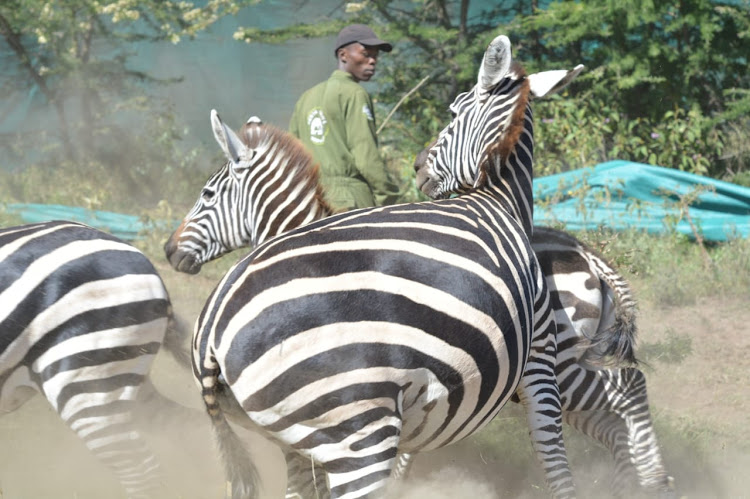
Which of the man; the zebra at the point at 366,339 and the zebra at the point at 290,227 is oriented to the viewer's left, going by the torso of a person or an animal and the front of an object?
the zebra at the point at 290,227

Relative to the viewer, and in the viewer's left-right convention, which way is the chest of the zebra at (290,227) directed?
facing to the left of the viewer

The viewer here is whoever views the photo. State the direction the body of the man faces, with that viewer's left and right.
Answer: facing away from the viewer and to the right of the viewer

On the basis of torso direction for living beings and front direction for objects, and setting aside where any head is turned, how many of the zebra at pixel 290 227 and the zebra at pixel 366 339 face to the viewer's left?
1

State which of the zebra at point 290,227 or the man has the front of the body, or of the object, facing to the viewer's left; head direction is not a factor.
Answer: the zebra

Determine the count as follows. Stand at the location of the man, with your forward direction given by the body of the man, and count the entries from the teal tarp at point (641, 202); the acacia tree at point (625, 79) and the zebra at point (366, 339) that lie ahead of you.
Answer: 2

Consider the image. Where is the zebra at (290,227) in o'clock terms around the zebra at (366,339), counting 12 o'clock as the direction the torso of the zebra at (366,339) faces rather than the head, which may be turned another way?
the zebra at (290,227) is roughly at 10 o'clock from the zebra at (366,339).

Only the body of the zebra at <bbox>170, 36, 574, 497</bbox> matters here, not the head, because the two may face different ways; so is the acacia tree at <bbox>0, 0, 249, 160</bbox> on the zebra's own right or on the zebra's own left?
on the zebra's own left

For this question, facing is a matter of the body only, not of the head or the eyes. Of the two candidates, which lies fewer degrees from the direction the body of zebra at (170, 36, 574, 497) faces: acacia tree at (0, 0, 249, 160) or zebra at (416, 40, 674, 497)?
the zebra

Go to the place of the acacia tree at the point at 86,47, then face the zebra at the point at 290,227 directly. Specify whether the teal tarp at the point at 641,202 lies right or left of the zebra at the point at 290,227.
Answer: left
